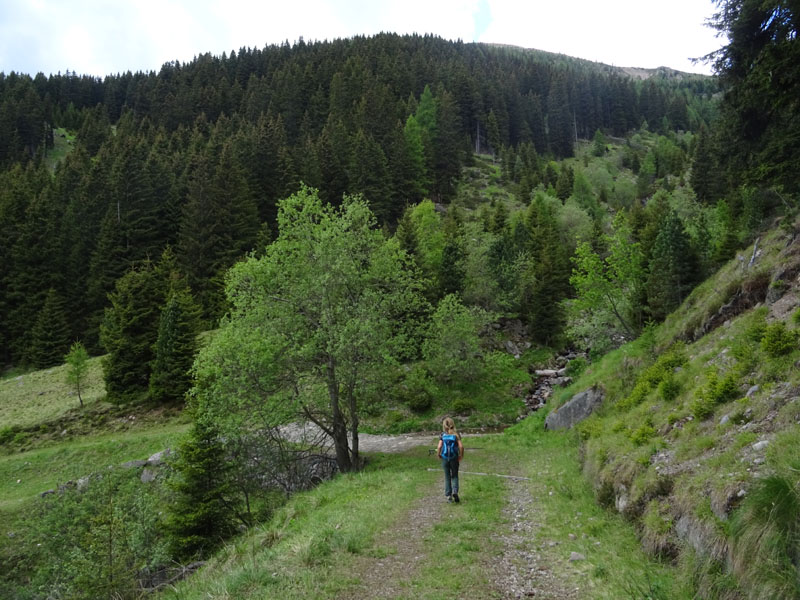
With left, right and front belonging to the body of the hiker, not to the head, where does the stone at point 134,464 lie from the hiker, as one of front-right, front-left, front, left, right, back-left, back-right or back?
front-left

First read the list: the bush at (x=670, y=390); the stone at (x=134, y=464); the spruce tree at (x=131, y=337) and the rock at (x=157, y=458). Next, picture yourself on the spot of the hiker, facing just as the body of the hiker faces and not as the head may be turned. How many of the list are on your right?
1

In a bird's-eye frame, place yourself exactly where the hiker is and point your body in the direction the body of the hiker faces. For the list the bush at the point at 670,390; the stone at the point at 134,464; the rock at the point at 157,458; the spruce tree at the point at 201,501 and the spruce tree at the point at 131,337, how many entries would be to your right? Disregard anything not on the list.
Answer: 1

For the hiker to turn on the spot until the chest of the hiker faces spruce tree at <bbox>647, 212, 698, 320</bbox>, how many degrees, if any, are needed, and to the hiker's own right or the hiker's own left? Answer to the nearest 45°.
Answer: approximately 45° to the hiker's own right

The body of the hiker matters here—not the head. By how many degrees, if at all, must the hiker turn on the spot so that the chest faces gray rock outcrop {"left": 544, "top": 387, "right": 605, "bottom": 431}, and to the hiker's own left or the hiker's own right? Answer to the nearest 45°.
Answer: approximately 45° to the hiker's own right

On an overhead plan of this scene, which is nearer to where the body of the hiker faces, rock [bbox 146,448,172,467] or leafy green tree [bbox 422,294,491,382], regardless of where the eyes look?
the leafy green tree

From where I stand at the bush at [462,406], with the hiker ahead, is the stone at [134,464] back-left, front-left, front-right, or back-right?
front-right

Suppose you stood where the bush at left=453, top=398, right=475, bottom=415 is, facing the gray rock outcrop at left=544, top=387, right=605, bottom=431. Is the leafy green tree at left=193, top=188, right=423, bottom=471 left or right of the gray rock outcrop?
right

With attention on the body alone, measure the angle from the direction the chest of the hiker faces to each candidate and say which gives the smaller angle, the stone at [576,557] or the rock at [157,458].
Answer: the rock

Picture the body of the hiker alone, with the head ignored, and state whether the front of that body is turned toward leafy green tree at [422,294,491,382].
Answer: yes

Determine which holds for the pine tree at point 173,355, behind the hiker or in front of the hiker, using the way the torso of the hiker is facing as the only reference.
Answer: in front

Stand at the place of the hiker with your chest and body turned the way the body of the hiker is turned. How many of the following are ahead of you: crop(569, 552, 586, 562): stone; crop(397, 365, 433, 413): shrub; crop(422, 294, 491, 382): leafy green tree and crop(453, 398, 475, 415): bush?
3

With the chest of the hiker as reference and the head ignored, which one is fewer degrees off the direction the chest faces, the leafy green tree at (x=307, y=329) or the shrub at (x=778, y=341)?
the leafy green tree

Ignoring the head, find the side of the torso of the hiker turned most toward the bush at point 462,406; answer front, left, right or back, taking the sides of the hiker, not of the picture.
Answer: front

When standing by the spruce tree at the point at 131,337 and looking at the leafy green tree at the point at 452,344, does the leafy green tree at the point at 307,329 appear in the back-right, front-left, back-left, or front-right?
front-right

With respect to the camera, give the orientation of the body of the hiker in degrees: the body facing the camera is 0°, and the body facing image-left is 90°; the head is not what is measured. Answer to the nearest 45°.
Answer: approximately 180°
